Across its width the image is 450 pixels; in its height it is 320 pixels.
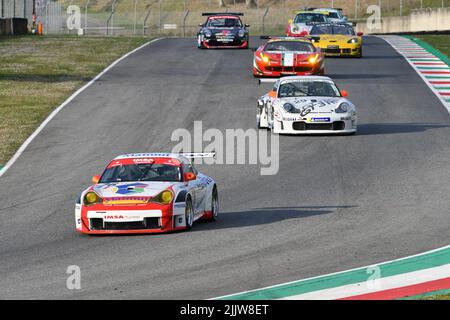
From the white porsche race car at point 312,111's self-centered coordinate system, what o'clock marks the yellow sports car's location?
The yellow sports car is roughly at 6 o'clock from the white porsche race car.

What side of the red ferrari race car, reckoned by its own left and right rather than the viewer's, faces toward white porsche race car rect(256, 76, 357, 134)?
front

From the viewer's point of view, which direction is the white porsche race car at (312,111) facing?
toward the camera

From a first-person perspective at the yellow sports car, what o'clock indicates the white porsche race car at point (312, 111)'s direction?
The white porsche race car is roughly at 12 o'clock from the yellow sports car.

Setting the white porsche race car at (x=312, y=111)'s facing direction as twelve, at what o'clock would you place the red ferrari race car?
The red ferrari race car is roughly at 6 o'clock from the white porsche race car.

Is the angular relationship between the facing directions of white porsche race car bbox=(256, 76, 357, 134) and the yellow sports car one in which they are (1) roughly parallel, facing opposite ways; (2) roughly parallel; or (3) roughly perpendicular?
roughly parallel

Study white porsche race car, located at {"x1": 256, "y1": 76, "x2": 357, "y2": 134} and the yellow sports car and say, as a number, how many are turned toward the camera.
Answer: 2

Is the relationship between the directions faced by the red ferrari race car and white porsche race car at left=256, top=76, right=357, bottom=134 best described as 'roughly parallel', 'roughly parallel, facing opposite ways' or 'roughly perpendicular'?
roughly parallel

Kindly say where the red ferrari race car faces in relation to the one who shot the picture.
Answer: facing the viewer
